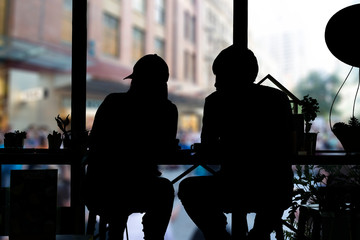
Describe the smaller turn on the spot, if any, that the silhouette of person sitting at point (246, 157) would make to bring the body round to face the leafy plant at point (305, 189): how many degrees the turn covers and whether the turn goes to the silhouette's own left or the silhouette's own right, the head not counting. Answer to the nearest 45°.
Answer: approximately 90° to the silhouette's own right

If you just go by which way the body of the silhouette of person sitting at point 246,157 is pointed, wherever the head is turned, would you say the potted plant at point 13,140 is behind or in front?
in front

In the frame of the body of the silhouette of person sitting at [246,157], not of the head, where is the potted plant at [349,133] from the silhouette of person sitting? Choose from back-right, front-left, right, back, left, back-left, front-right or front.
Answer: right

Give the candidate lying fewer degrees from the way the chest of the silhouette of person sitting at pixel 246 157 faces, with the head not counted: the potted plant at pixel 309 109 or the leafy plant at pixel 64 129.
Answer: the leafy plant

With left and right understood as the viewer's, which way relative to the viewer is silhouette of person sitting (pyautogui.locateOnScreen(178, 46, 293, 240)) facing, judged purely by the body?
facing away from the viewer and to the left of the viewer
